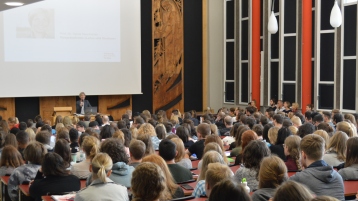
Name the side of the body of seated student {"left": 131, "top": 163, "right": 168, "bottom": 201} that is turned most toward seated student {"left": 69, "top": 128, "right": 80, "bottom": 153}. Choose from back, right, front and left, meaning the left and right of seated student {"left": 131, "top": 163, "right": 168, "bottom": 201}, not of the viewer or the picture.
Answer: front

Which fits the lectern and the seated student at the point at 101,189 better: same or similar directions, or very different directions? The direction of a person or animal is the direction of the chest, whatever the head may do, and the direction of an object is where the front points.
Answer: very different directions

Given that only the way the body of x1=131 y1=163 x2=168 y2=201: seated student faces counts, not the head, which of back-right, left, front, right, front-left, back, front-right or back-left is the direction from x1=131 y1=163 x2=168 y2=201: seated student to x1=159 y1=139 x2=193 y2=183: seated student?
front

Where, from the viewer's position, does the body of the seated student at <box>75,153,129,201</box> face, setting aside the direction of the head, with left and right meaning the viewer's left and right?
facing away from the viewer

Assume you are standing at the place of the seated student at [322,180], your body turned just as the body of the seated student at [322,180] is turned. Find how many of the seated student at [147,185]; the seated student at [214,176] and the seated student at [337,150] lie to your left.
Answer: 2

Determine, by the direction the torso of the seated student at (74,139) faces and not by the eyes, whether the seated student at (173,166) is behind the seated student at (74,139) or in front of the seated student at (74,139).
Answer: behind

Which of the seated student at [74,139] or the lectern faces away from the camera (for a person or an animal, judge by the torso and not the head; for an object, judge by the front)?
the seated student

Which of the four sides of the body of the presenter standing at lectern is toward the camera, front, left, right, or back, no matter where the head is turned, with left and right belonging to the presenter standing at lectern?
front

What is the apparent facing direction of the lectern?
toward the camera

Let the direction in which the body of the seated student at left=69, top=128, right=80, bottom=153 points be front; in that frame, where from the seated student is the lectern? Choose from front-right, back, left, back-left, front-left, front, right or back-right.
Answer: front

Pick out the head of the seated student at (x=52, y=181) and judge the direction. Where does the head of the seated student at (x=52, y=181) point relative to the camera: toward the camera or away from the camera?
away from the camera

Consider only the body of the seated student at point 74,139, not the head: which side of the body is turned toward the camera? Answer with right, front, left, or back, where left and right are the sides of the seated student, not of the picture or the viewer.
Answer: back

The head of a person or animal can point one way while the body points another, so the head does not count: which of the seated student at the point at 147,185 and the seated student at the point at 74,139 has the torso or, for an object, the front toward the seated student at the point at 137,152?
the seated student at the point at 147,185

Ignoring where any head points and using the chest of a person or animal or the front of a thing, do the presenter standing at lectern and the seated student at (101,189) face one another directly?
yes

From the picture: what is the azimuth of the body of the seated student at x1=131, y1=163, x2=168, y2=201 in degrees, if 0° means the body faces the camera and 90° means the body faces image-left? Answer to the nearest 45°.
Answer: approximately 180°

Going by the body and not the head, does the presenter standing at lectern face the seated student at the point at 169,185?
yes

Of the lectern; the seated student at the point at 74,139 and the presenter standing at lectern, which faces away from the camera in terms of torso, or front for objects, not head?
the seated student

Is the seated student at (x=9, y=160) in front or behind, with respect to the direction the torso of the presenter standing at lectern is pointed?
in front

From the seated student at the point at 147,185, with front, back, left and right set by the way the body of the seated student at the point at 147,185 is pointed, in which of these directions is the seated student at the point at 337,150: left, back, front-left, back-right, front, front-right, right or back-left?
front-right

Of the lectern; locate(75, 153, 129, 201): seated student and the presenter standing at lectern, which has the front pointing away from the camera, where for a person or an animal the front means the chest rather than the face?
the seated student
